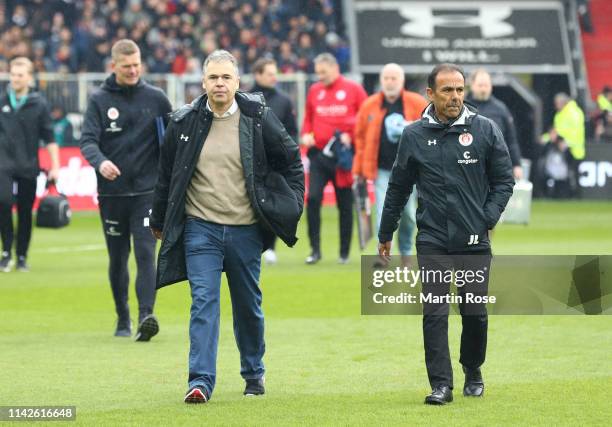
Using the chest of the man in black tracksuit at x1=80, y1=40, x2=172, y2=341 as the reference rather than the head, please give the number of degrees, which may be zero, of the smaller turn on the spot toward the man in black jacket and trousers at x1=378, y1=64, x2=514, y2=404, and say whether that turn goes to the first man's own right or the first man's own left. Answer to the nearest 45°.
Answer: approximately 45° to the first man's own left

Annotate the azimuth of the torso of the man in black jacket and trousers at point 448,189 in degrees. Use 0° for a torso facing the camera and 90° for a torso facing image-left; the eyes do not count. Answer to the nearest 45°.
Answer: approximately 0°

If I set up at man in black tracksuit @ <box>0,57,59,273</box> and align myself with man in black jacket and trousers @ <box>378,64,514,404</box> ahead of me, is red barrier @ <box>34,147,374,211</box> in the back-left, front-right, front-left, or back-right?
back-left

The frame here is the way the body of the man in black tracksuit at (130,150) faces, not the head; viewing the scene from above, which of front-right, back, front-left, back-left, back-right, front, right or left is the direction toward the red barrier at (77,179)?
back

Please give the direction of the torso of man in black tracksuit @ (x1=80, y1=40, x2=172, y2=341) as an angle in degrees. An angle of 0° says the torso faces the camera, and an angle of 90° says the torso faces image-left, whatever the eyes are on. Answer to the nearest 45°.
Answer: approximately 0°

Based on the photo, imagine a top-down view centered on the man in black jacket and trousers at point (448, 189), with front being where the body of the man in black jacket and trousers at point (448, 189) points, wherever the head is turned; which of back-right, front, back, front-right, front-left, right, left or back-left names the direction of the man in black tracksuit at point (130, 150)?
back-right

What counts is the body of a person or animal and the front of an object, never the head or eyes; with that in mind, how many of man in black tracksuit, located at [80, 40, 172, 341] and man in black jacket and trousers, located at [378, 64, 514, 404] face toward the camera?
2
